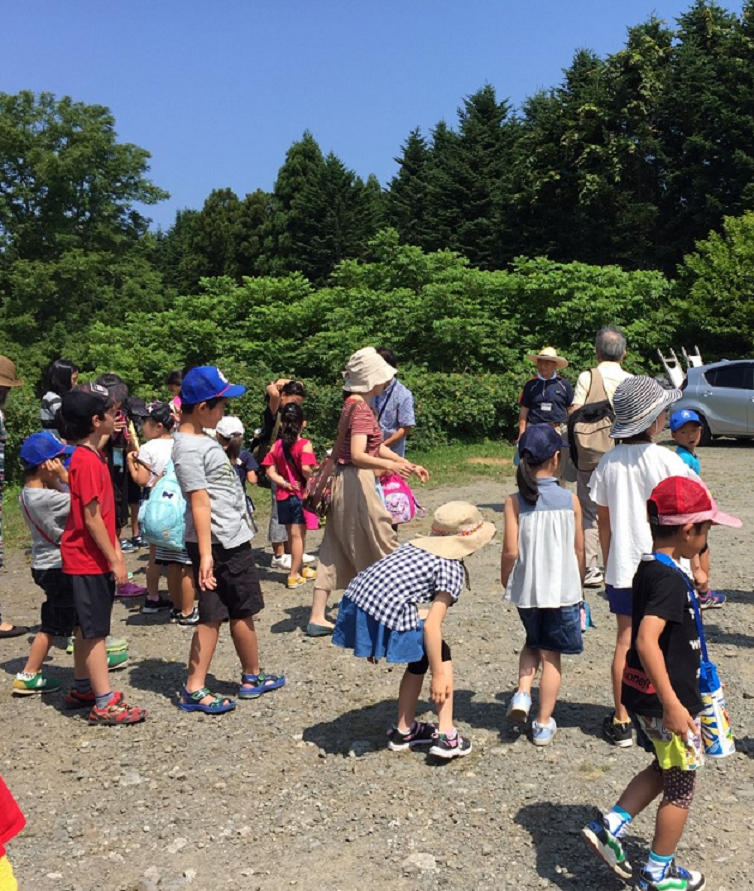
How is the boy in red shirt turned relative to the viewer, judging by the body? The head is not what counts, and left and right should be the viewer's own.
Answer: facing to the right of the viewer

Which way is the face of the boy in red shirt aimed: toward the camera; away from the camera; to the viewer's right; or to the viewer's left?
to the viewer's right
